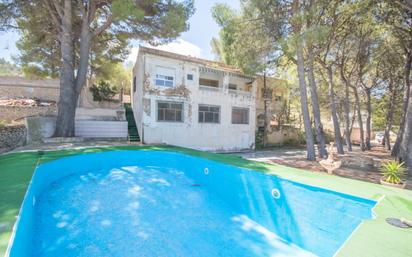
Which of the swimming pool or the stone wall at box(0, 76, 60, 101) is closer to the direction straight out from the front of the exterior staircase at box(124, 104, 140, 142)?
the swimming pool

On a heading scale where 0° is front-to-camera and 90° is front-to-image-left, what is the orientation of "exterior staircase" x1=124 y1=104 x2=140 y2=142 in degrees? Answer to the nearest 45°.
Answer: approximately 0°

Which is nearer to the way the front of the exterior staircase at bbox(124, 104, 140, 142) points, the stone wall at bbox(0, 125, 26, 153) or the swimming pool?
the swimming pool

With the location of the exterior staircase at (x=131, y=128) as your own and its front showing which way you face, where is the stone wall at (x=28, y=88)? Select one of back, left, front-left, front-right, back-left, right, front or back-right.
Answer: back-right

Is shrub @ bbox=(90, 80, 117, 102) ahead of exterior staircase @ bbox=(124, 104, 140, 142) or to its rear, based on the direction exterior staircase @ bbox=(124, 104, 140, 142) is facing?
to the rear
